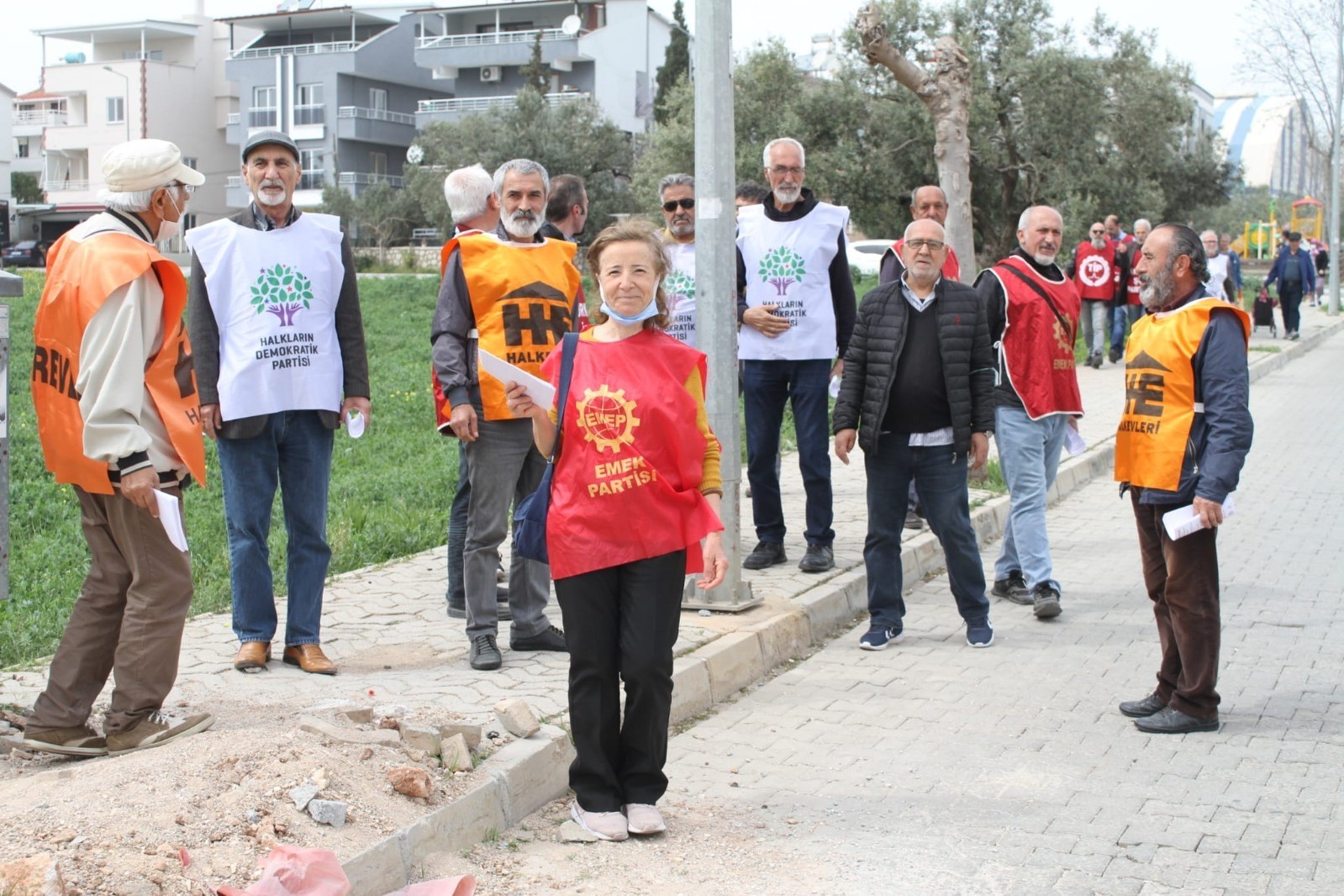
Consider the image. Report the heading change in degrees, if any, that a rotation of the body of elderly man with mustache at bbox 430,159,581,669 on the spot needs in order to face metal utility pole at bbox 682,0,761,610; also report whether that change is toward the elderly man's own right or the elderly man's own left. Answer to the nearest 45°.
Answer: approximately 90° to the elderly man's own left

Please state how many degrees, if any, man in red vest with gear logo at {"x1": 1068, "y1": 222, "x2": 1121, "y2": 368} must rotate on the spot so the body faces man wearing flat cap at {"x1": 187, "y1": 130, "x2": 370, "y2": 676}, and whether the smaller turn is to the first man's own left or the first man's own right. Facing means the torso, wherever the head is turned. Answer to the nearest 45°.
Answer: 0° — they already face them

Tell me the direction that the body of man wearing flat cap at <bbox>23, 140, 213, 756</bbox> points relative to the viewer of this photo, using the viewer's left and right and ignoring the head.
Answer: facing to the right of the viewer

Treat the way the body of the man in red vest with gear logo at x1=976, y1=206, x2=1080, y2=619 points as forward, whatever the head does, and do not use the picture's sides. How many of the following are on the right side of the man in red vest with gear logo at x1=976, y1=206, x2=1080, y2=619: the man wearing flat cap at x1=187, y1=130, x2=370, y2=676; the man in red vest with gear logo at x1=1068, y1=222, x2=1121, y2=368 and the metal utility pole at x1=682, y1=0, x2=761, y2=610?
2

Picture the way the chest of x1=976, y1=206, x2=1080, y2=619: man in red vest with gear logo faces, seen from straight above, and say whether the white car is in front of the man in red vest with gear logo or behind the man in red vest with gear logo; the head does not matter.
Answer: behind

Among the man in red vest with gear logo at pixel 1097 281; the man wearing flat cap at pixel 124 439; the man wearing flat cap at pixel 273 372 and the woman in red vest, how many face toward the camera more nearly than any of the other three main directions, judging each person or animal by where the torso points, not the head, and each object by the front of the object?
3

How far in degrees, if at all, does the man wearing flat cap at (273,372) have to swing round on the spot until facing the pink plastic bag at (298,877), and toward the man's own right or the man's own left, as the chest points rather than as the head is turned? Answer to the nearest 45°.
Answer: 0° — they already face it

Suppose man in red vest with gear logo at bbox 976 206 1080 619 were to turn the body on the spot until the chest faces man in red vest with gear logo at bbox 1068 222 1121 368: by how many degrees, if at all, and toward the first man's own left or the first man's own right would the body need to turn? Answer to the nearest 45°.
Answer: approximately 135° to the first man's own left
